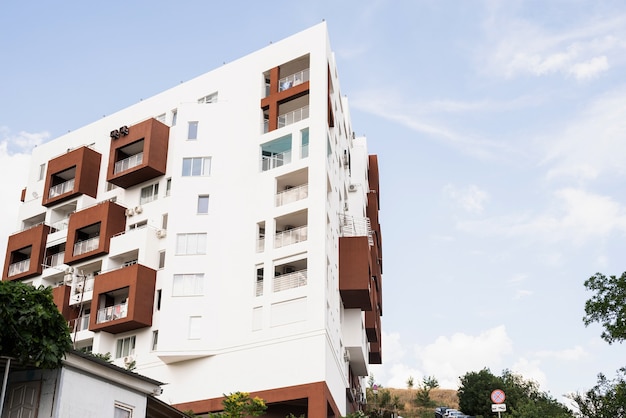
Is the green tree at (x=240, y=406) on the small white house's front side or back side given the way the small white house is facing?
on the back side

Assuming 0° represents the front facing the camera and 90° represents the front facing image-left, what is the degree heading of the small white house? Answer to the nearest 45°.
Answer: approximately 45°
